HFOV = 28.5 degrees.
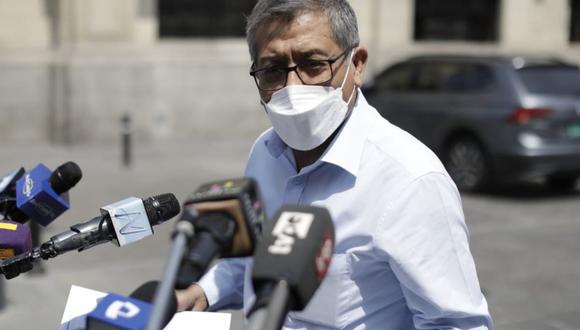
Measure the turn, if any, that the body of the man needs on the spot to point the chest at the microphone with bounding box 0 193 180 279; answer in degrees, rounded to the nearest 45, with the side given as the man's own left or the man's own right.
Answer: approximately 45° to the man's own right

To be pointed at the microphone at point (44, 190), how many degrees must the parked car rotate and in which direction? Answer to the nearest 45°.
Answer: approximately 135° to its left

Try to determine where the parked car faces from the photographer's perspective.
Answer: facing away from the viewer and to the left of the viewer

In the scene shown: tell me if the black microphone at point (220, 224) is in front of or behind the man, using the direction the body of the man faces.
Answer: in front

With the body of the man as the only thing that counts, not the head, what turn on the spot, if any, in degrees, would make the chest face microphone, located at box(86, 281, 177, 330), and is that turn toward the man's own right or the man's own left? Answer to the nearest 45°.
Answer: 0° — they already face it

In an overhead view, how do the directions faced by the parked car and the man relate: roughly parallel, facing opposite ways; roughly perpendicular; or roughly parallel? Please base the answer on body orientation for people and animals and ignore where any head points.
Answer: roughly perpendicular

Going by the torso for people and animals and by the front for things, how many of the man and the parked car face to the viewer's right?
0

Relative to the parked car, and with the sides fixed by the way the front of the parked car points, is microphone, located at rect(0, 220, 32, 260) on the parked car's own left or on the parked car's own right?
on the parked car's own left

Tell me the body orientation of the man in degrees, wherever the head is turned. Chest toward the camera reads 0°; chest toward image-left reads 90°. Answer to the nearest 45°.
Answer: approximately 45°

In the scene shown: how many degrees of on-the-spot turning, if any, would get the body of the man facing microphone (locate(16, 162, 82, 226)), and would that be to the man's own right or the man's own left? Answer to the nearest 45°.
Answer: approximately 45° to the man's own right

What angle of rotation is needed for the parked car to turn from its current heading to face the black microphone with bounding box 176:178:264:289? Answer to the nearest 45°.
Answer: approximately 135° to its left
